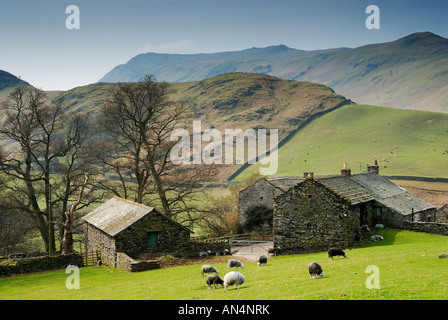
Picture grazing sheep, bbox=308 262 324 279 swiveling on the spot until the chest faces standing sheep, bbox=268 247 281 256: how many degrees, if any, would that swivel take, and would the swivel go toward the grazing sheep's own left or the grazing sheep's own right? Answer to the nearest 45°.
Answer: approximately 135° to the grazing sheep's own left

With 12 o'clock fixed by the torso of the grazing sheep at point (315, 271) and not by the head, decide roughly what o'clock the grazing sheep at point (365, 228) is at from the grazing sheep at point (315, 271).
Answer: the grazing sheep at point (365, 228) is roughly at 8 o'clock from the grazing sheep at point (315, 271).

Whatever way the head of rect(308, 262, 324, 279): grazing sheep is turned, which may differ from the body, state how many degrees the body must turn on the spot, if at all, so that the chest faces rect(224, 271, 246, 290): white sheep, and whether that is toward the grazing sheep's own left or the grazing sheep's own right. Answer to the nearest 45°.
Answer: approximately 135° to the grazing sheep's own right
